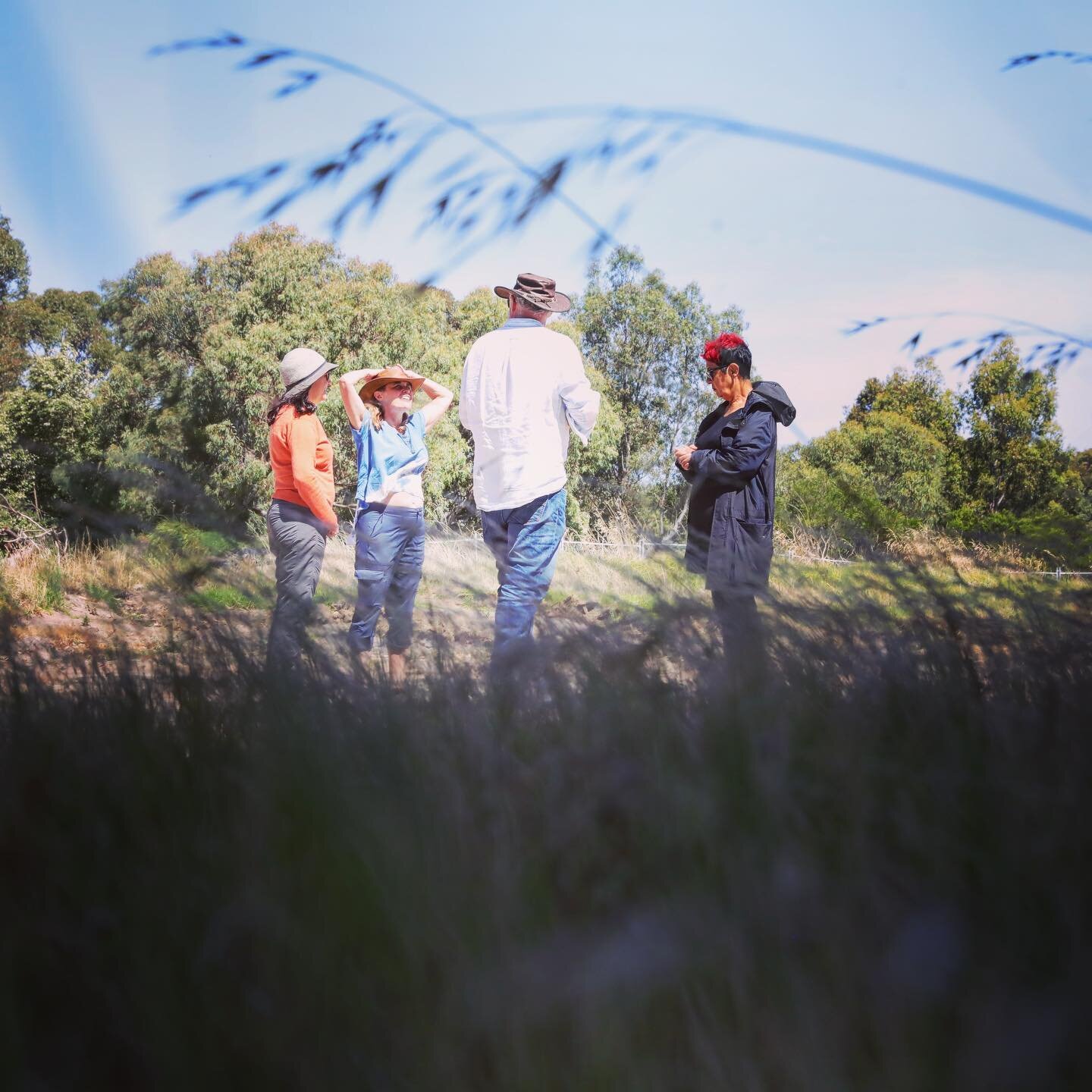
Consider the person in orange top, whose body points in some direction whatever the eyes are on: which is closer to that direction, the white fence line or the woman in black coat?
the woman in black coat

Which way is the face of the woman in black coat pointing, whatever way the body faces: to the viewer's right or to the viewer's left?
to the viewer's left

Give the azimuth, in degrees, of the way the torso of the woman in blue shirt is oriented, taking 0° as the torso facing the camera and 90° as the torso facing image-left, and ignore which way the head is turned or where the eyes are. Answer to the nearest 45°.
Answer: approximately 315°

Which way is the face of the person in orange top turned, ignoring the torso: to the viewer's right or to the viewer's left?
to the viewer's right

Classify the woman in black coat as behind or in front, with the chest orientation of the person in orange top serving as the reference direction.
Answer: in front

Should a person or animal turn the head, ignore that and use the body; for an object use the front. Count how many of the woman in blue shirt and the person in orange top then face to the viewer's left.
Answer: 0

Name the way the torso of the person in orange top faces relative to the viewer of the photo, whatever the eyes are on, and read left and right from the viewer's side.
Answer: facing to the right of the viewer

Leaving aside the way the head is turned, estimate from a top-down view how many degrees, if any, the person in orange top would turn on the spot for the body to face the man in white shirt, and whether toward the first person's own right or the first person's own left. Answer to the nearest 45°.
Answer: approximately 45° to the first person's own right
